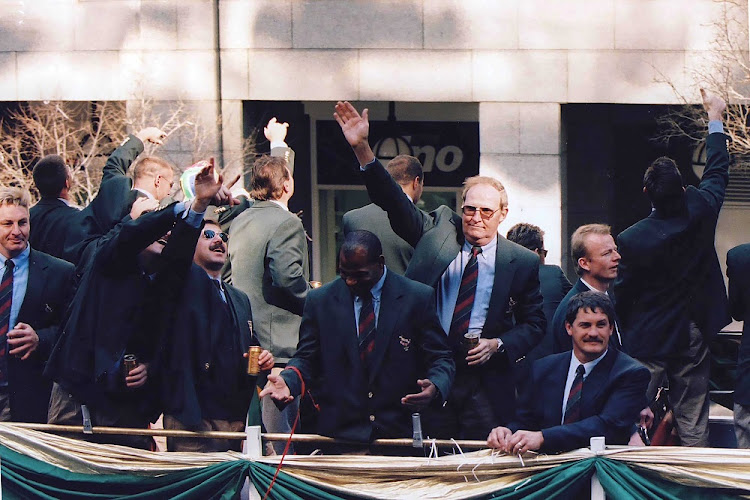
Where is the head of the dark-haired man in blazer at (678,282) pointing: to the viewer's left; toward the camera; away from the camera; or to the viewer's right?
away from the camera

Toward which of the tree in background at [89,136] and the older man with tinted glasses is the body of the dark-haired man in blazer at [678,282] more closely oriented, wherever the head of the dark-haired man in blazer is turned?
the tree in background

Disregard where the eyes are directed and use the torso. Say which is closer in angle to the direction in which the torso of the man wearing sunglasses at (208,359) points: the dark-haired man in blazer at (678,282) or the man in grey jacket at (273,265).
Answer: the dark-haired man in blazer

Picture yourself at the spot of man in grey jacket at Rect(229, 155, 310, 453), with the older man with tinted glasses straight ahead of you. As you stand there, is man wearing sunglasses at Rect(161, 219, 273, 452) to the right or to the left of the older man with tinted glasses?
right

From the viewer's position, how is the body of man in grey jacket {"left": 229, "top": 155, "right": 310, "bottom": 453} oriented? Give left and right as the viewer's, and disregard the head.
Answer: facing away from the viewer and to the right of the viewer

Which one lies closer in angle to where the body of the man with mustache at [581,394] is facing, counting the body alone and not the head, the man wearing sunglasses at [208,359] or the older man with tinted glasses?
the man wearing sunglasses

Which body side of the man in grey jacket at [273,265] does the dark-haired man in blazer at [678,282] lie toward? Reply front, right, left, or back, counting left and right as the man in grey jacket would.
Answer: right

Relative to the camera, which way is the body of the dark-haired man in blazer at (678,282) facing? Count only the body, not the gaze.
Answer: away from the camera

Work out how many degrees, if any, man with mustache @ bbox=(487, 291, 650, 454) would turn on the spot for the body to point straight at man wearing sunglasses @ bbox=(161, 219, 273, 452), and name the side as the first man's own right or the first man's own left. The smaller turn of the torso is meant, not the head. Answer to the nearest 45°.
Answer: approximately 45° to the first man's own right

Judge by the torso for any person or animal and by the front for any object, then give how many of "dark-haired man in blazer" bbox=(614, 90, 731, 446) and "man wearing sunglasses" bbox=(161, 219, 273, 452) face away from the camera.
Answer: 1

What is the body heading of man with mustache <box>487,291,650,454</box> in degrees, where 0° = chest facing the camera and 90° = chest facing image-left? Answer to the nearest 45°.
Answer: approximately 45°

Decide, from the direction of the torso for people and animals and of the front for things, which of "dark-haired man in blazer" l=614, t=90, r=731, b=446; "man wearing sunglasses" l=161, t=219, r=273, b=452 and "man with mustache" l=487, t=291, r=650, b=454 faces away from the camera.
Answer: the dark-haired man in blazer

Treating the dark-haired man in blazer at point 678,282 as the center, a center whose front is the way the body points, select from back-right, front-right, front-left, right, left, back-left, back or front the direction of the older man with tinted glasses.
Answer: back-left
